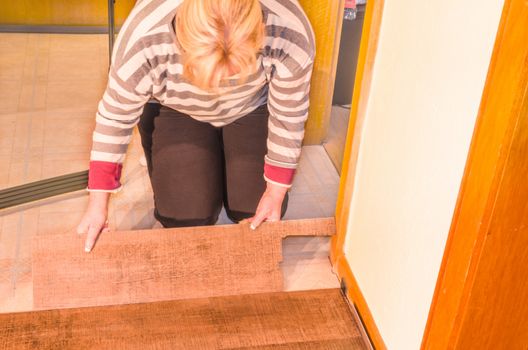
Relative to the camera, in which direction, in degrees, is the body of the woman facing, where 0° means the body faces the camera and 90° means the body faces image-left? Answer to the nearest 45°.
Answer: approximately 0°

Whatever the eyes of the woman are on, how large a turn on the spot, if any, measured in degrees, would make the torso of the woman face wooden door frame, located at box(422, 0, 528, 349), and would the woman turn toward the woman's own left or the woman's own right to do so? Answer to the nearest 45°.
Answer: approximately 45° to the woman's own left
